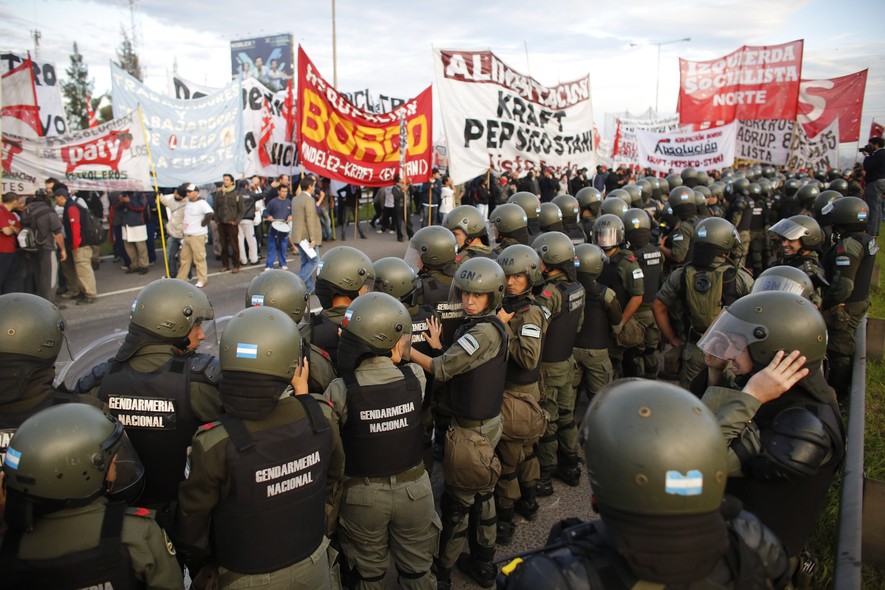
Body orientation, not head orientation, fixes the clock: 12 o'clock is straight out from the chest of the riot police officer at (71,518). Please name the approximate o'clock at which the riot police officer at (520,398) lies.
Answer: the riot police officer at (520,398) is roughly at 1 o'clock from the riot police officer at (71,518).

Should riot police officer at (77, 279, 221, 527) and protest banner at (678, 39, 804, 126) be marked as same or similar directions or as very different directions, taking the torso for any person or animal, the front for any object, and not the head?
very different directions

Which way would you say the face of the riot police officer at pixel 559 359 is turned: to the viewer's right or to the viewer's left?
to the viewer's left

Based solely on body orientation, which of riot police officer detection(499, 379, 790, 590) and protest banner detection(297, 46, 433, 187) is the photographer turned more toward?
the protest banner

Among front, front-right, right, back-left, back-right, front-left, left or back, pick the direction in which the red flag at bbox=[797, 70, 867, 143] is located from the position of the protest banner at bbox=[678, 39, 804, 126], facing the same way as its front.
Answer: back-left

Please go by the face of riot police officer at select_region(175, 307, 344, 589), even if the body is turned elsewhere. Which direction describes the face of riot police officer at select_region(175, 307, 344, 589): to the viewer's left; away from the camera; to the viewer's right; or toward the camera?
away from the camera

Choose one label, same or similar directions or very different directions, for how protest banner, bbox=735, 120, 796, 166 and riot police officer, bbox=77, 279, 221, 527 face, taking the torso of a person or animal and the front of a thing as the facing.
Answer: very different directions

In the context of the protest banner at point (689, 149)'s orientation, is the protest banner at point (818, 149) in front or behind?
behind

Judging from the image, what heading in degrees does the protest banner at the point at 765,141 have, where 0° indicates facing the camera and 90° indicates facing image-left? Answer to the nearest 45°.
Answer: approximately 0°

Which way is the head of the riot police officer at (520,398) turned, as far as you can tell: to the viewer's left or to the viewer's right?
to the viewer's left

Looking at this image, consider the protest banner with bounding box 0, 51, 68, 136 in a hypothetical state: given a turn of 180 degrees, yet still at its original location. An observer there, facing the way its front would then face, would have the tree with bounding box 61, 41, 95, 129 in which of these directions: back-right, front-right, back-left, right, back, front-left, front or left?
front
